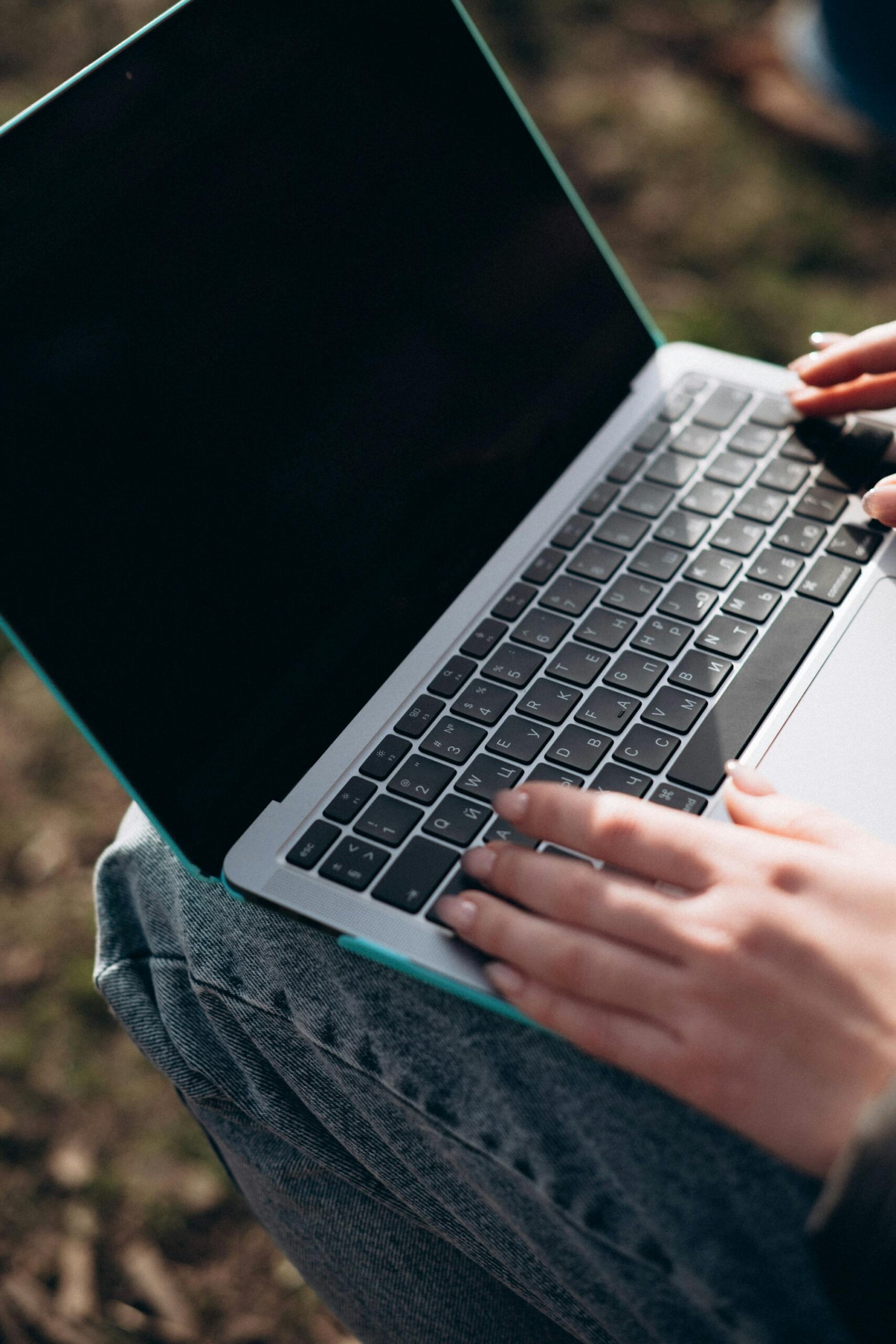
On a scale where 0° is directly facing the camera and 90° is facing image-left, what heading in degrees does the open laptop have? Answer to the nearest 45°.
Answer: approximately 315°
